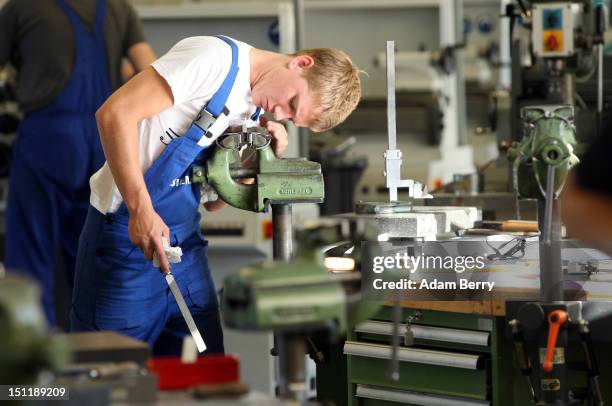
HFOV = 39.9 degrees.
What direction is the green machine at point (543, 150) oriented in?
toward the camera

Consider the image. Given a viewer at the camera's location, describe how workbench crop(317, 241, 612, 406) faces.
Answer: facing the viewer and to the left of the viewer

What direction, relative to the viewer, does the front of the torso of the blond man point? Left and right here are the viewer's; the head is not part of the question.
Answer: facing the viewer and to the right of the viewer

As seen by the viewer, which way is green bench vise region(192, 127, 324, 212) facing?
to the viewer's left

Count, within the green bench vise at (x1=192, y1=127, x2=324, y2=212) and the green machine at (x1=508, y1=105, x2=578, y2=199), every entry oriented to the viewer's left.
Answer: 1

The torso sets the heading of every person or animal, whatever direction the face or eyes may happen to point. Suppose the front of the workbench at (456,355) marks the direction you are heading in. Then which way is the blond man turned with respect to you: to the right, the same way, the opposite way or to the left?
to the left

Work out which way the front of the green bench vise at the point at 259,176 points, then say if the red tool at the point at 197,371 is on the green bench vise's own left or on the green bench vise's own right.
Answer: on the green bench vise's own left

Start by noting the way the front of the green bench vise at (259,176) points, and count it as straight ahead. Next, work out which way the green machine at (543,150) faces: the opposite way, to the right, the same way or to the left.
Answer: to the left

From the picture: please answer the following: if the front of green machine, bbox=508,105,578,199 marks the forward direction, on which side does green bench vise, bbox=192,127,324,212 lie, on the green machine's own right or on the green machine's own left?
on the green machine's own right

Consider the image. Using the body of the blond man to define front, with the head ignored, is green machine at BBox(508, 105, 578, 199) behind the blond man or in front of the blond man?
in front

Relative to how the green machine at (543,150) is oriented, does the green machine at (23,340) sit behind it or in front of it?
in front

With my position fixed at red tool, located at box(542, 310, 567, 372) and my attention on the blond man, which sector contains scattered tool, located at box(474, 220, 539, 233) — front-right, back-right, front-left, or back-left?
front-right
